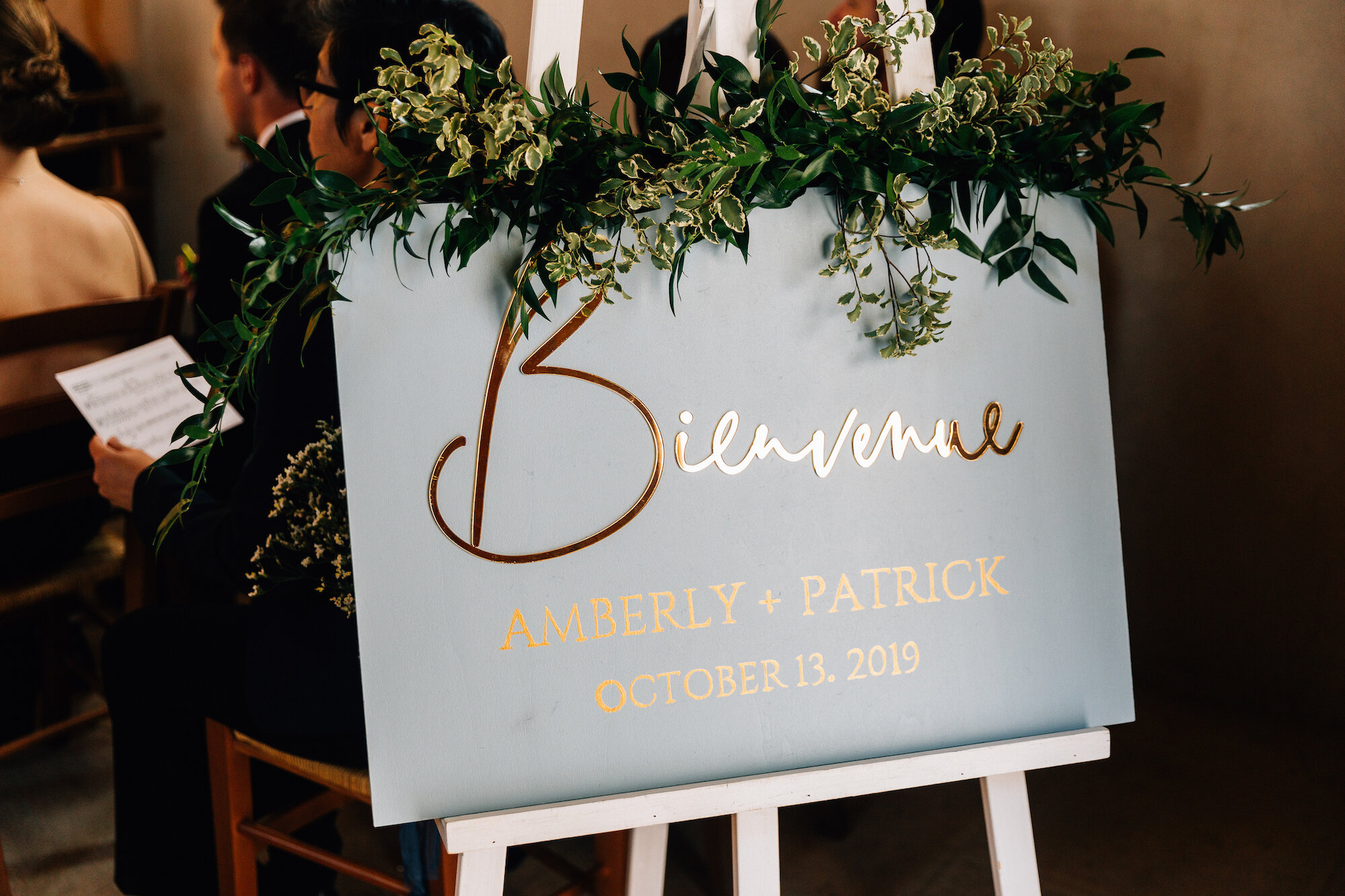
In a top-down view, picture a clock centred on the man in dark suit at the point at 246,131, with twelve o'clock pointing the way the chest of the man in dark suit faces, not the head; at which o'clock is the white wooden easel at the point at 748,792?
The white wooden easel is roughly at 7 o'clock from the man in dark suit.

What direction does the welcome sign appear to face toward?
toward the camera

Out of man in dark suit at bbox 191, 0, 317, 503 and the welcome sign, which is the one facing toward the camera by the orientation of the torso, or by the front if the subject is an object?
the welcome sign

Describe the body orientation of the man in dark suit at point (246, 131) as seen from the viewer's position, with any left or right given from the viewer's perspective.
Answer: facing away from the viewer and to the left of the viewer

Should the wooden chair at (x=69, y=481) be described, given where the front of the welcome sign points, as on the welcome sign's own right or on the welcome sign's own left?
on the welcome sign's own right

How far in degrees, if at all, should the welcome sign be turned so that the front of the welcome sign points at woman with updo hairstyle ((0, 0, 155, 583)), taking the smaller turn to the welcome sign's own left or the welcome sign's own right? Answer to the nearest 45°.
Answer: approximately 135° to the welcome sign's own right

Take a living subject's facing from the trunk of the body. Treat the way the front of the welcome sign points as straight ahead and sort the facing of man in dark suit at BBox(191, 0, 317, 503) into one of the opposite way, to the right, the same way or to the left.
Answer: to the right

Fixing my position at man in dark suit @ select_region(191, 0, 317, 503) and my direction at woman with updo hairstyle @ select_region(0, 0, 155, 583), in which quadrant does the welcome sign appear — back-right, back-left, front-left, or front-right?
back-left

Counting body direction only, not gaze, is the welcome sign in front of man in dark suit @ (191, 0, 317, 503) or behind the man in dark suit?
behind

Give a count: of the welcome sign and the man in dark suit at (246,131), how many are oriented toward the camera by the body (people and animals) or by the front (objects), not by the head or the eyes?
1

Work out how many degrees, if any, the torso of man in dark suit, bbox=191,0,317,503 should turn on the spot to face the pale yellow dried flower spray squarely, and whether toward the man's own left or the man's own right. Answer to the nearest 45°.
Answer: approximately 135° to the man's own left

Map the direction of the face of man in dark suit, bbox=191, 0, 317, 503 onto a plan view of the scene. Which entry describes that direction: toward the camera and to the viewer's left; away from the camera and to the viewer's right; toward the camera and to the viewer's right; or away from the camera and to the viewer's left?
away from the camera and to the viewer's left
